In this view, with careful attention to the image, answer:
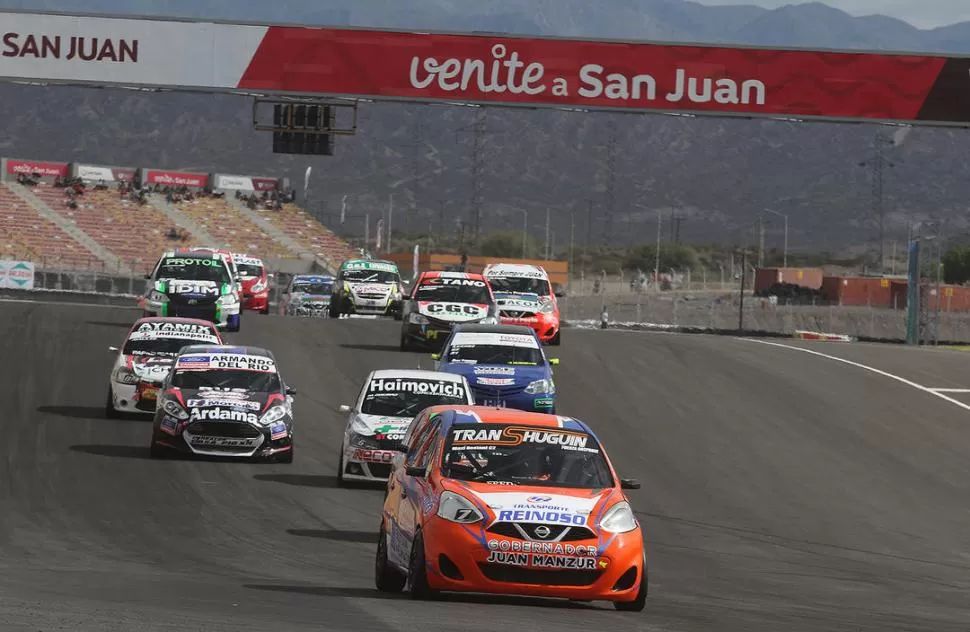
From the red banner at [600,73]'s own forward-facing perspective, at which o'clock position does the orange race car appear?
The orange race car is roughly at 12 o'clock from the red banner.

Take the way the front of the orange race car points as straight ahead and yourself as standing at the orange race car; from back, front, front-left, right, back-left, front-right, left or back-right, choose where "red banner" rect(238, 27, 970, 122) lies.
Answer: back

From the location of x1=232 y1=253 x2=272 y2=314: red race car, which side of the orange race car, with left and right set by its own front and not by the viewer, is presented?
back

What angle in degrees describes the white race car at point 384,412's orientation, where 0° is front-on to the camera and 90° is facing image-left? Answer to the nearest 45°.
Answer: approximately 0°

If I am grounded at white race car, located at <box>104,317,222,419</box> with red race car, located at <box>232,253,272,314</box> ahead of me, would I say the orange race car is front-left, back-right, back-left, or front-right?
back-right

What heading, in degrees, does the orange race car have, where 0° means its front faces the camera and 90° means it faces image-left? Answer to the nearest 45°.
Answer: approximately 0°

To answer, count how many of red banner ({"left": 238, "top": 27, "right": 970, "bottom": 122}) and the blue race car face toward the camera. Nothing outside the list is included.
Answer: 2

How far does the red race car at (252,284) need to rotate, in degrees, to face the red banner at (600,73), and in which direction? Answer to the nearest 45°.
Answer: approximately 45° to its left

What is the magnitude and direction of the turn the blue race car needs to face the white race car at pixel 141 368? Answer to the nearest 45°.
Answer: approximately 90° to its right
